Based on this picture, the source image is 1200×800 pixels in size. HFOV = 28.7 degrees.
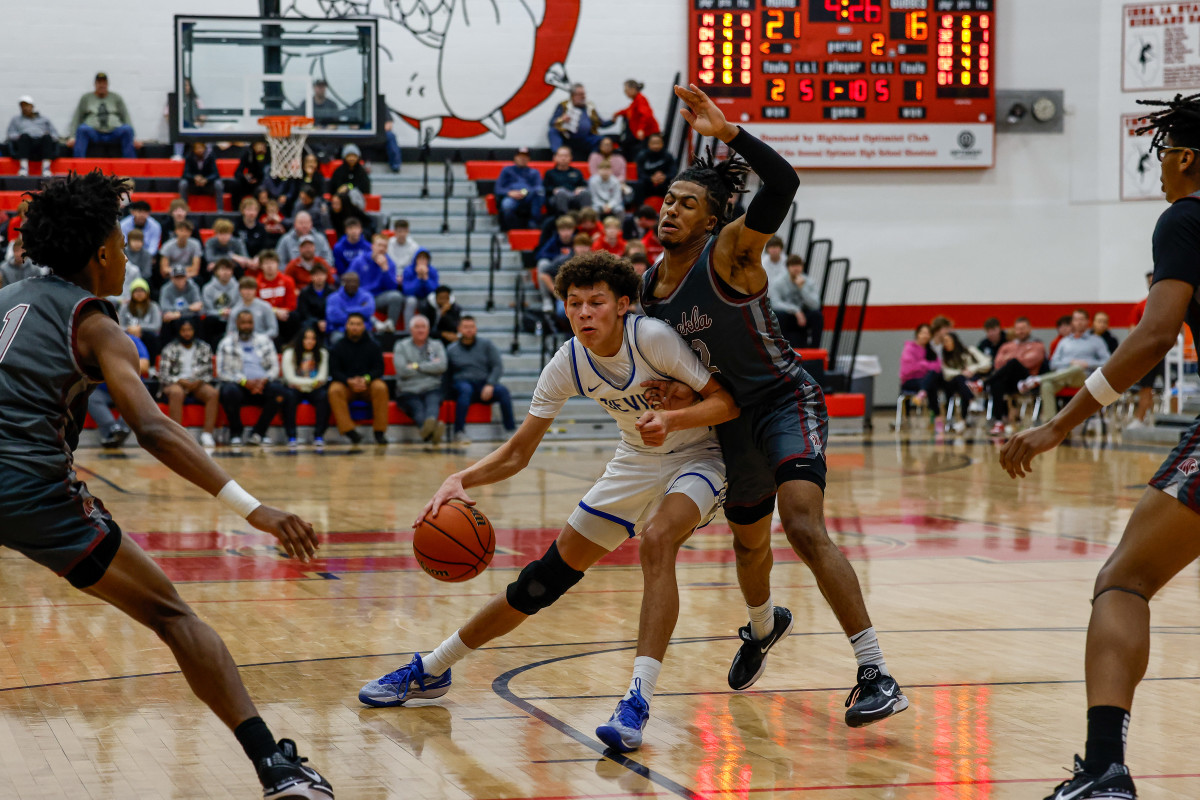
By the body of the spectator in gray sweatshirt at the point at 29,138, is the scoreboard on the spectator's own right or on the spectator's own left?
on the spectator's own left

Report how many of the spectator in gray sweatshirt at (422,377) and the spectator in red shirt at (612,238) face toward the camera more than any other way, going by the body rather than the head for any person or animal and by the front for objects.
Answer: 2
